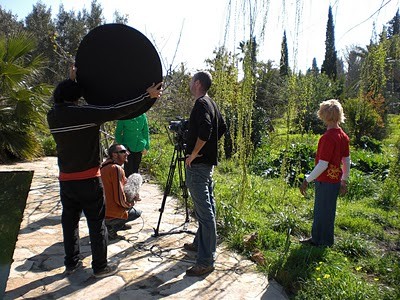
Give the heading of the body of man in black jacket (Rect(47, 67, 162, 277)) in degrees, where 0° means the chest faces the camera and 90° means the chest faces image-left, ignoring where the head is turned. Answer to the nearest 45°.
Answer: approximately 225°

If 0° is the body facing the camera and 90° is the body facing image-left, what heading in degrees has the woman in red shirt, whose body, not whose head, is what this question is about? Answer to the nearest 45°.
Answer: approximately 135°

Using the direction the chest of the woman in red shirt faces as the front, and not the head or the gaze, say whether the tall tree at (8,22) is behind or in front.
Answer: in front

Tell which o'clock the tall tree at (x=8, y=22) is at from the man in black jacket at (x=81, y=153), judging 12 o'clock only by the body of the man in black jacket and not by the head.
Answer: The tall tree is roughly at 10 o'clock from the man in black jacket.

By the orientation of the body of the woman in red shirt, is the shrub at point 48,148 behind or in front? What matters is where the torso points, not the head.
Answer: in front

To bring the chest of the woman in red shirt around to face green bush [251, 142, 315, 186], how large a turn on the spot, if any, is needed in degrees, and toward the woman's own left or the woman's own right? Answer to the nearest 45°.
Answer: approximately 45° to the woman's own right

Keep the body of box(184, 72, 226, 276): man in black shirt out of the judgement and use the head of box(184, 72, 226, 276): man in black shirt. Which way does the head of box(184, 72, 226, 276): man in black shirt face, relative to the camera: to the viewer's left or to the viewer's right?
to the viewer's left

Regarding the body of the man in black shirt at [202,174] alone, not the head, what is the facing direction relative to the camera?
to the viewer's left

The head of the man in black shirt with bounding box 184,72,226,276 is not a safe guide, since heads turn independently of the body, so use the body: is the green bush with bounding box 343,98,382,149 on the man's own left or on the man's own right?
on the man's own right
